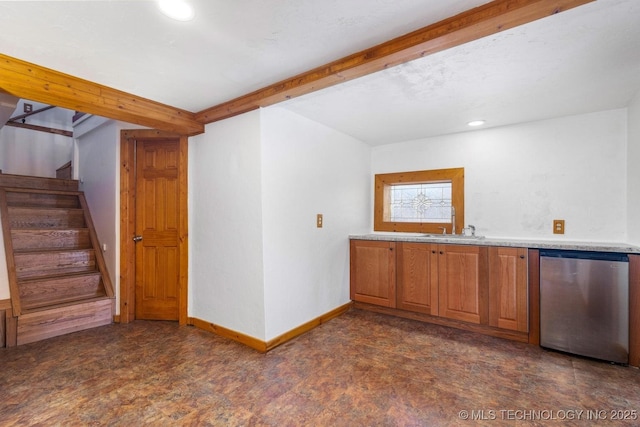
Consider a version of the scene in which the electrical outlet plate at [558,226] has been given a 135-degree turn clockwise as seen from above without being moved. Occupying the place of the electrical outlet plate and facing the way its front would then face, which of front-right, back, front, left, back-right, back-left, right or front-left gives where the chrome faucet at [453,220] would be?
front-left

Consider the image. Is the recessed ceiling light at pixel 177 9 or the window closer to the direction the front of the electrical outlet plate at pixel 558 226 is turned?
the recessed ceiling light

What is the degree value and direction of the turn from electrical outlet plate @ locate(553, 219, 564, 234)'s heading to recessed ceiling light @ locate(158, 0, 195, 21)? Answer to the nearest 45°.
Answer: approximately 45° to its right

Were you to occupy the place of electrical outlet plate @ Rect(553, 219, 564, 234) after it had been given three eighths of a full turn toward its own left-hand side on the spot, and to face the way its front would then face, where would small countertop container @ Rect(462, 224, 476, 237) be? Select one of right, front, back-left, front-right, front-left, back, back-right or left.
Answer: back-left

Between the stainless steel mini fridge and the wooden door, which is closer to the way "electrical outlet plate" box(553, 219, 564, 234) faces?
the stainless steel mini fridge

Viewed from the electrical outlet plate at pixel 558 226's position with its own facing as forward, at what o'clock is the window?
The window is roughly at 3 o'clock from the electrical outlet plate.

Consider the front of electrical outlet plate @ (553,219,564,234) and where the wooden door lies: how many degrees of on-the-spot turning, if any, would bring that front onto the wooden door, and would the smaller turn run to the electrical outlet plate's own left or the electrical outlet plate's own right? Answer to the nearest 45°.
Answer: approximately 45° to the electrical outlet plate's own right

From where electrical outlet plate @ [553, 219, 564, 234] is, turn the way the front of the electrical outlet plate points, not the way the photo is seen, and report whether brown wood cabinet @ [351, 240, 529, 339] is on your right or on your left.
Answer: on your right

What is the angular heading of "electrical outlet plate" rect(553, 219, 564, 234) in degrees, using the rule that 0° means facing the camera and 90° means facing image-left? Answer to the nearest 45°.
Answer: approximately 0°

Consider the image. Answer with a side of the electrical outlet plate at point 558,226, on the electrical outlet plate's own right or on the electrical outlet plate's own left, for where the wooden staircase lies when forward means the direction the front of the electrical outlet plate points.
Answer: on the electrical outlet plate's own right
